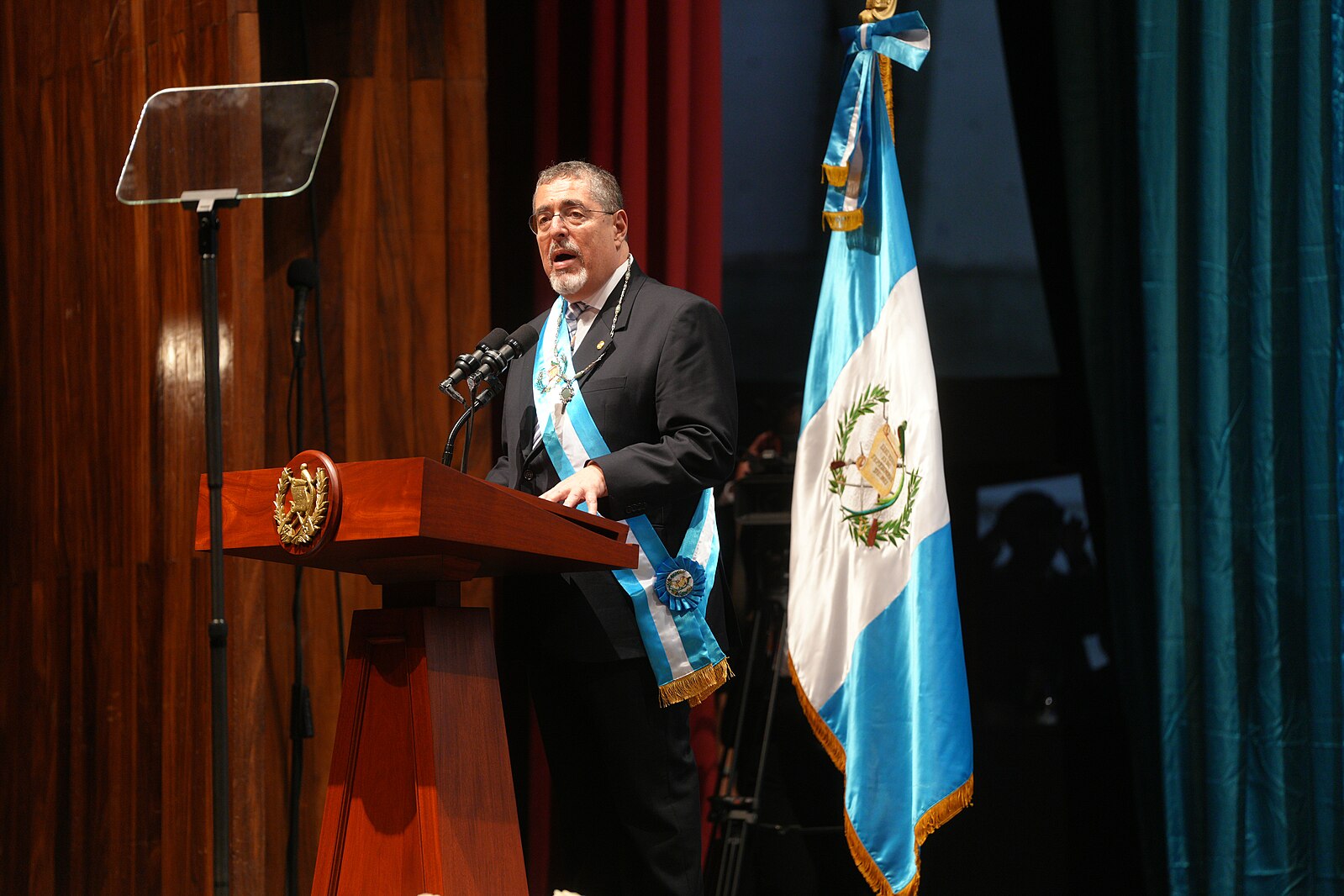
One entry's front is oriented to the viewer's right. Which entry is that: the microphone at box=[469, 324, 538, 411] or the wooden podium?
the microphone

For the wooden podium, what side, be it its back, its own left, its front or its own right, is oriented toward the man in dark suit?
back

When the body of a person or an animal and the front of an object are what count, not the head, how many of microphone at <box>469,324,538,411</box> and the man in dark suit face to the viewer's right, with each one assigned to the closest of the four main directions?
1

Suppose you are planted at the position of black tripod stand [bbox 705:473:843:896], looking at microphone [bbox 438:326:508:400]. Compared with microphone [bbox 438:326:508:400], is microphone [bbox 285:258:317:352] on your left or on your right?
right

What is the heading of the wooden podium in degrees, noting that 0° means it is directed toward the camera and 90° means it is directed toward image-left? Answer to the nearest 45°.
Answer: approximately 45°

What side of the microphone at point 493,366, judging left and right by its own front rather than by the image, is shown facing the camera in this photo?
right

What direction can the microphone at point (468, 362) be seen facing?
to the viewer's right

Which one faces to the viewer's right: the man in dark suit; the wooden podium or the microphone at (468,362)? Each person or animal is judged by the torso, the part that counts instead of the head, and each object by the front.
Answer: the microphone
